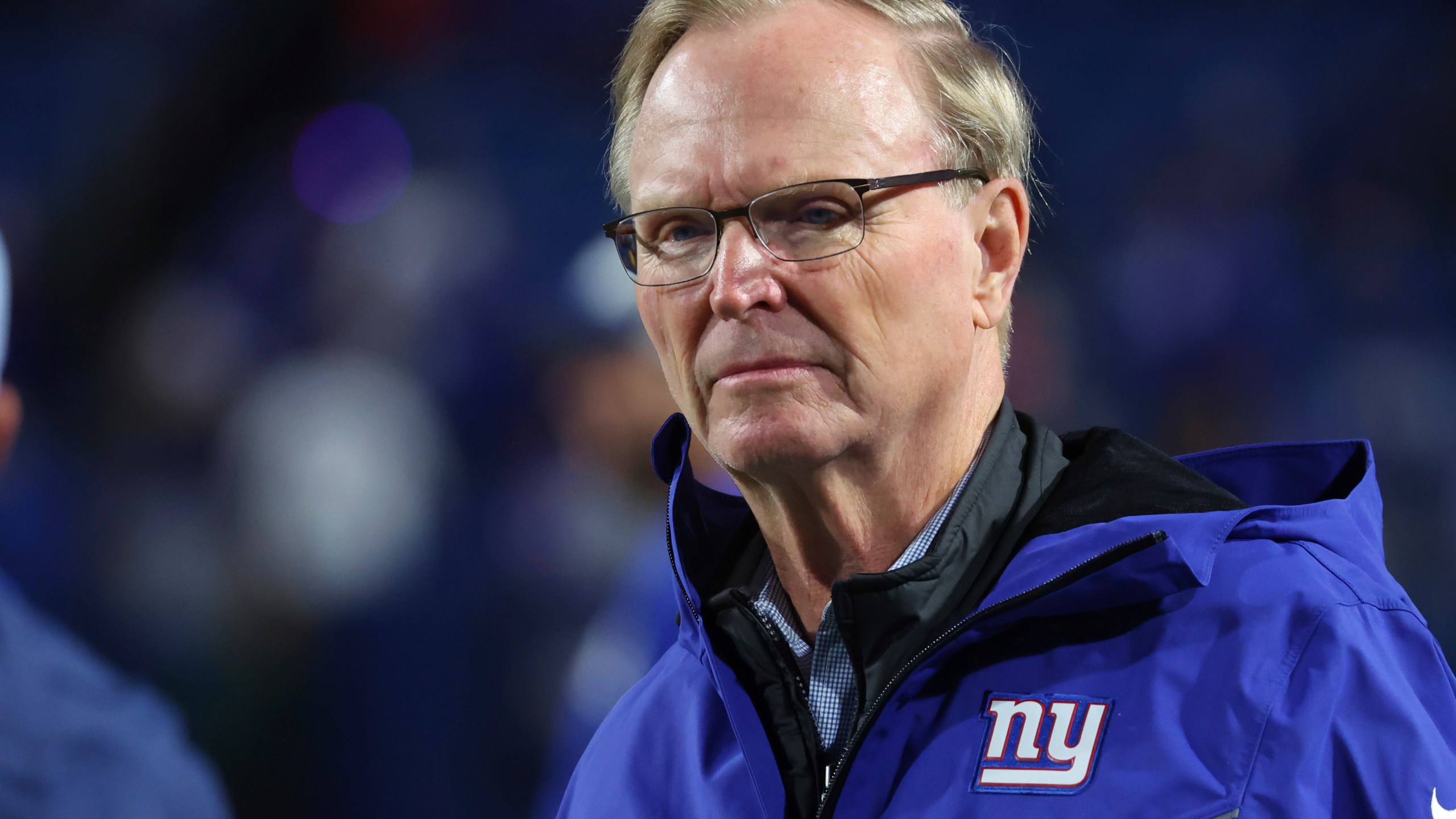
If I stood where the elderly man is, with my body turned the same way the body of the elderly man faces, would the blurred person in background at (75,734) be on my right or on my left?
on my right

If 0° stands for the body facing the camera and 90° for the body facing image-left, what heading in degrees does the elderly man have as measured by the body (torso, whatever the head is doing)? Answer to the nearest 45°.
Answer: approximately 45°

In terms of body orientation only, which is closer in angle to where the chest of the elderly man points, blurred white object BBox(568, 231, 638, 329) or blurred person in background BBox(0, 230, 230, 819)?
the blurred person in background

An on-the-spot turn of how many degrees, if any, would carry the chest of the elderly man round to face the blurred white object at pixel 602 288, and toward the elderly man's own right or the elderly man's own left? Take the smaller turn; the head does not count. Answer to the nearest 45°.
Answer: approximately 90° to the elderly man's own right

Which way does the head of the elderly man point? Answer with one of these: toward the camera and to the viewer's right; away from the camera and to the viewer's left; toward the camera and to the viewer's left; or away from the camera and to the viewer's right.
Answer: toward the camera and to the viewer's left

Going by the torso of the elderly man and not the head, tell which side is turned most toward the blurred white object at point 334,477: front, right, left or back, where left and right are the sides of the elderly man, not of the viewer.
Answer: right
